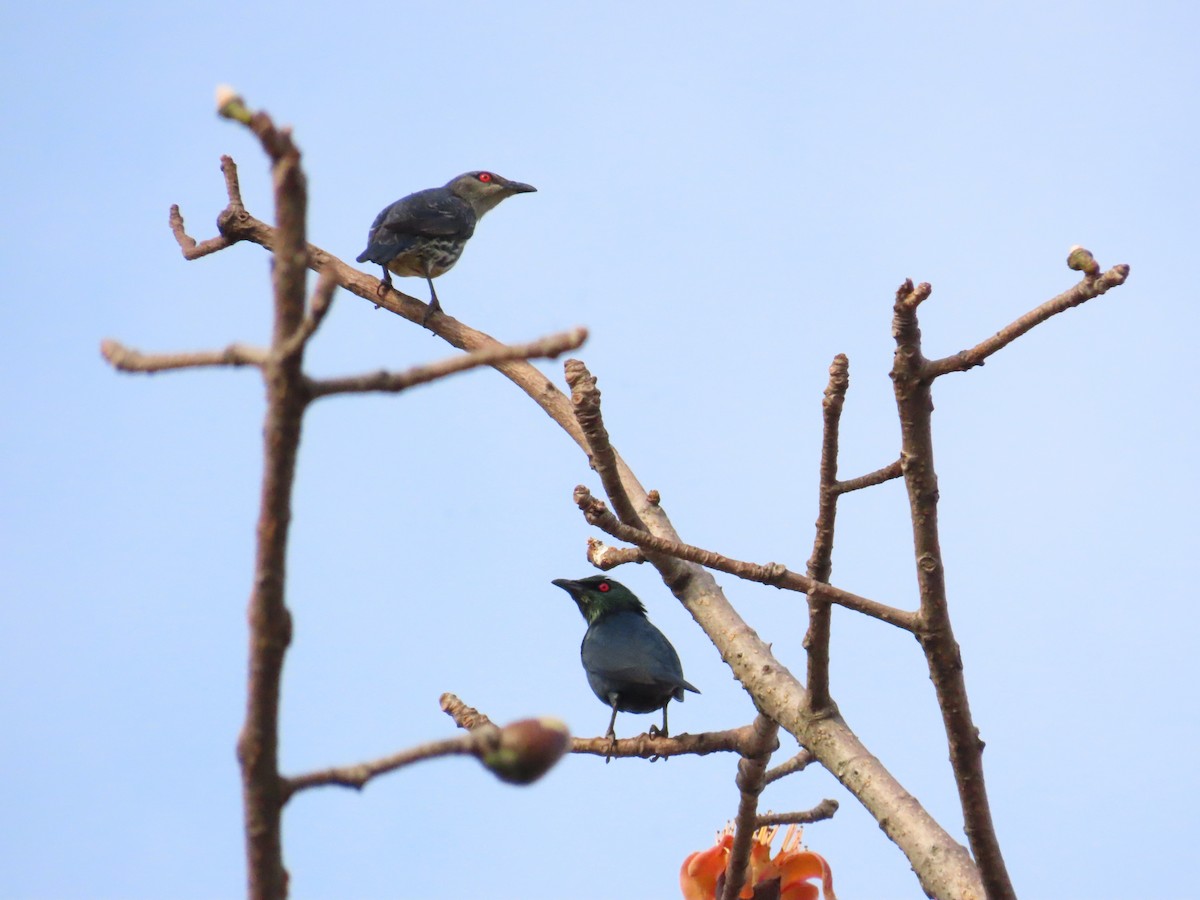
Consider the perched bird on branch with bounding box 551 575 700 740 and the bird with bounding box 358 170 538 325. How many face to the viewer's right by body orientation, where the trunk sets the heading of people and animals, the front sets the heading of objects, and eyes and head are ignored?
1

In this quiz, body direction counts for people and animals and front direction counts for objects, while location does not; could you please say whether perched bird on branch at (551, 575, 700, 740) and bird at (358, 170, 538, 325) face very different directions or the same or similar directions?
very different directions

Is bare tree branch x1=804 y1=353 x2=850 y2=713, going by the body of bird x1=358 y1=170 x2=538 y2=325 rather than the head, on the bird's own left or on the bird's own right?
on the bird's own right

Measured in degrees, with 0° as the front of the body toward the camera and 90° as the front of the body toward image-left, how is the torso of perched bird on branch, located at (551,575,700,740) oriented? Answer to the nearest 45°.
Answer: approximately 90°

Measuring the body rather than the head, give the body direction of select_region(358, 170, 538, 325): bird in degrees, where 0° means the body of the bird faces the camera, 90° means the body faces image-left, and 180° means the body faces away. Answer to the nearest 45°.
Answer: approximately 270°
